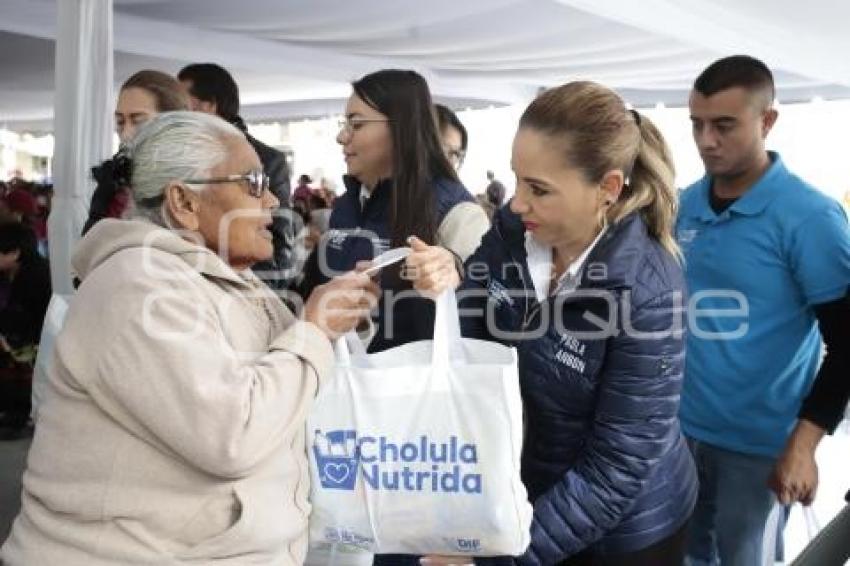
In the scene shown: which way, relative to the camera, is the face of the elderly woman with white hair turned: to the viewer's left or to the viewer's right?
to the viewer's right

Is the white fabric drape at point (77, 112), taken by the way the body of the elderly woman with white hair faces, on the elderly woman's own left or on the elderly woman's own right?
on the elderly woman's own left

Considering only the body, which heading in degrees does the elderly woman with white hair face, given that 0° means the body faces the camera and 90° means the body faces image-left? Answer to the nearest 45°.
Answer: approximately 270°

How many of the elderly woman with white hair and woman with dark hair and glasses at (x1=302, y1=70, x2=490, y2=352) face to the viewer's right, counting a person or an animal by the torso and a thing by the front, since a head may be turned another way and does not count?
1

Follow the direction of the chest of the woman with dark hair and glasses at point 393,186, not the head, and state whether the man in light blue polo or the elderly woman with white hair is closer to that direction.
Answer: the elderly woman with white hair

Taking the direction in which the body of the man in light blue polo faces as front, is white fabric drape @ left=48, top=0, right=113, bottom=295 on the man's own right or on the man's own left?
on the man's own right

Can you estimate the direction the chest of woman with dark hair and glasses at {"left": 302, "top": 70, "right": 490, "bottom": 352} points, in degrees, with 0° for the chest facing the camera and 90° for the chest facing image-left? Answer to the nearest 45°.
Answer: approximately 45°

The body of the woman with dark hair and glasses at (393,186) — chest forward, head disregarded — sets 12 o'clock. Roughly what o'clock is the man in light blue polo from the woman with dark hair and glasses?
The man in light blue polo is roughly at 8 o'clock from the woman with dark hair and glasses.

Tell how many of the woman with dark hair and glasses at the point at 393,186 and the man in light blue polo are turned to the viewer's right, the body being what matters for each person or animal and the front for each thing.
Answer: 0

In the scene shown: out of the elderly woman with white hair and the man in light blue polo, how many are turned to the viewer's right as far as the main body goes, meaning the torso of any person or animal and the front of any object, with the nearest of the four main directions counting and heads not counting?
1

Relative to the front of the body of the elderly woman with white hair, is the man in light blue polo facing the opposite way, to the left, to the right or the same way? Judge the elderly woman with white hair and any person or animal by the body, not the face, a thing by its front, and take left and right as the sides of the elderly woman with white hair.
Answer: the opposite way
